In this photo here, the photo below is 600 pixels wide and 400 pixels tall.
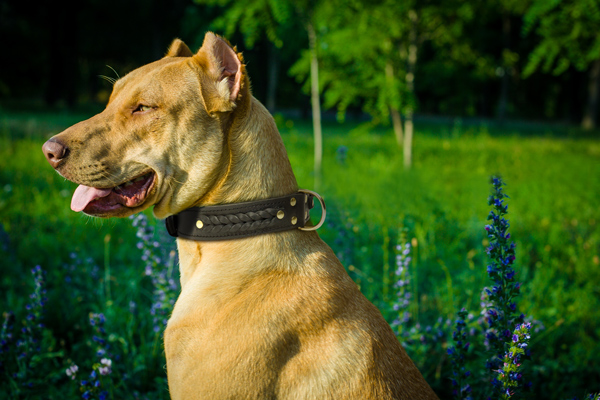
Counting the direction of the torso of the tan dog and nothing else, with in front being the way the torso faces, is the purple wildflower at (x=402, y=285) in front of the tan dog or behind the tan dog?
behind

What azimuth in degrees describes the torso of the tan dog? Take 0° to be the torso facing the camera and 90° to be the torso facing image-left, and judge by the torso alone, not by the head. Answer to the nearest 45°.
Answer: approximately 90°

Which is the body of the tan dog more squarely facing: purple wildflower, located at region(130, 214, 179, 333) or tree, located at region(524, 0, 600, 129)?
the purple wildflower

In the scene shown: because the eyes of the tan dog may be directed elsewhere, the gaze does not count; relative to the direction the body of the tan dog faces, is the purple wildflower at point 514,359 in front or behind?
behind

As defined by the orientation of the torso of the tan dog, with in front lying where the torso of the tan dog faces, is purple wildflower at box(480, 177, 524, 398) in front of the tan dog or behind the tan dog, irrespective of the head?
behind

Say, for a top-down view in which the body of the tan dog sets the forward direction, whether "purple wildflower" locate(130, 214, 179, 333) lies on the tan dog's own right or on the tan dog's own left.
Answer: on the tan dog's own right

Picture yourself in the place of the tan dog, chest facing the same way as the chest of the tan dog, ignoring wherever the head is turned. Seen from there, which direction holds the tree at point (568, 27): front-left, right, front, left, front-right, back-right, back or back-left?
back-right

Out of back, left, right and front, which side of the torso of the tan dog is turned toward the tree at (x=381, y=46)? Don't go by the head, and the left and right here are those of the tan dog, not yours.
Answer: right
